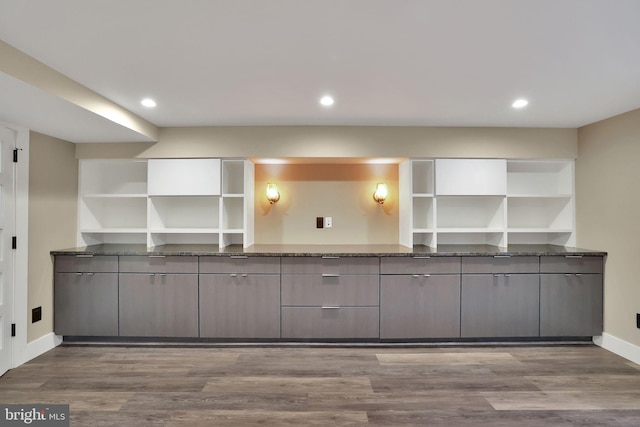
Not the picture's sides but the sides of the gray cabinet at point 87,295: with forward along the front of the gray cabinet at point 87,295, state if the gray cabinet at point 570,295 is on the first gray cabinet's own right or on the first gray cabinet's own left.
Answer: on the first gray cabinet's own left

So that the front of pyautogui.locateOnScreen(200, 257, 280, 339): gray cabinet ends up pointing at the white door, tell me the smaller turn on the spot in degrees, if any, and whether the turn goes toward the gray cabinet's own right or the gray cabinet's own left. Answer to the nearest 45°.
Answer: approximately 90° to the gray cabinet's own right

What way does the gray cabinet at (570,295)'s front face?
toward the camera

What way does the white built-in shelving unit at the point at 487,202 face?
toward the camera

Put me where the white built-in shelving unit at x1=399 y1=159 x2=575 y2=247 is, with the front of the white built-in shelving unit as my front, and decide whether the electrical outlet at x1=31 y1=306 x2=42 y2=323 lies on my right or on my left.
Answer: on my right

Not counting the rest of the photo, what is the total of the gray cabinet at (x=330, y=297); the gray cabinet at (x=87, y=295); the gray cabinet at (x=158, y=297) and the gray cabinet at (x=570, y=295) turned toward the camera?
4

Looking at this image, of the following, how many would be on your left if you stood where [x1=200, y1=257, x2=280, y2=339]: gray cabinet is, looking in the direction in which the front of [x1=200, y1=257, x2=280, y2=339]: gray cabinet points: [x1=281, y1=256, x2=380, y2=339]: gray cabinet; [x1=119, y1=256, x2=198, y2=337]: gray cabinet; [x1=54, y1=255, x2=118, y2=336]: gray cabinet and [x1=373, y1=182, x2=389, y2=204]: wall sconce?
2

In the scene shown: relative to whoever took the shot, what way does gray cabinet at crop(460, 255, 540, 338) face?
facing the viewer

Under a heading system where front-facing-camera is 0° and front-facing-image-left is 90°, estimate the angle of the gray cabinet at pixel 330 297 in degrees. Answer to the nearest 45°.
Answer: approximately 0°

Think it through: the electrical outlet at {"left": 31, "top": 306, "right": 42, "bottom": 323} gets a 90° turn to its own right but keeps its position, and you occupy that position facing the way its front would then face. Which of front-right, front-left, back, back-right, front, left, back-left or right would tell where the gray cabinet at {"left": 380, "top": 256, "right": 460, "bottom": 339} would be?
left

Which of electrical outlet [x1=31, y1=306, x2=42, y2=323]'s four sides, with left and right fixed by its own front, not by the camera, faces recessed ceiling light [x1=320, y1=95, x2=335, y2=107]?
front

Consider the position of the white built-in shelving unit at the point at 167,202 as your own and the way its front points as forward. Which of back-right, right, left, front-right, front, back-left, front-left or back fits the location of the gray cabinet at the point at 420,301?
front-left

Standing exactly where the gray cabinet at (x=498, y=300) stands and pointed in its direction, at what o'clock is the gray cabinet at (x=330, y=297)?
the gray cabinet at (x=330, y=297) is roughly at 2 o'clock from the gray cabinet at (x=498, y=300).

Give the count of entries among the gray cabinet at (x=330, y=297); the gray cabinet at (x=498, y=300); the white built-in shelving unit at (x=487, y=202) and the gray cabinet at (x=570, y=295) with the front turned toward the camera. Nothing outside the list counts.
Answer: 4

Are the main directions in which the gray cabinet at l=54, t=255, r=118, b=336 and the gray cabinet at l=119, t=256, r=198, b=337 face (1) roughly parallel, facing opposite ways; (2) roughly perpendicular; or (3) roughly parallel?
roughly parallel

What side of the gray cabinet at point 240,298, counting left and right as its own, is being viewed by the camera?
front

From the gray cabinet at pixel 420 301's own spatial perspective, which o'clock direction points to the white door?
The white door is roughly at 2 o'clock from the gray cabinet.
